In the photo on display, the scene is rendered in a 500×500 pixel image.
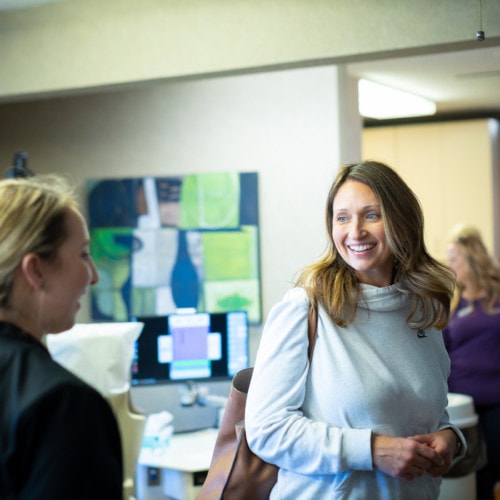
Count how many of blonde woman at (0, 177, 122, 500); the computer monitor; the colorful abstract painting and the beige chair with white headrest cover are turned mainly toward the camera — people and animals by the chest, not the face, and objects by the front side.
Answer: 2

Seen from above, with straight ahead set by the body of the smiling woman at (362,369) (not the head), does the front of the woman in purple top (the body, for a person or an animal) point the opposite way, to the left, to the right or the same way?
to the right

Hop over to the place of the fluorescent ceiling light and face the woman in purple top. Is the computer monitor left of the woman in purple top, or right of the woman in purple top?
right

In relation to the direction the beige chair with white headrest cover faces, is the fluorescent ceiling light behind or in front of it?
in front

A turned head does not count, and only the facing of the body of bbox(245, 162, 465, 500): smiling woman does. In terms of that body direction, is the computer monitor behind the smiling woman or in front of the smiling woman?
behind

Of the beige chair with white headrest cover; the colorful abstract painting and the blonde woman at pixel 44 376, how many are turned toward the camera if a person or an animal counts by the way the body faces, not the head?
1

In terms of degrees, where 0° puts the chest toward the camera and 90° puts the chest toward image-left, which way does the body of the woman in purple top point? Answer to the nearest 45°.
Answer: approximately 45°

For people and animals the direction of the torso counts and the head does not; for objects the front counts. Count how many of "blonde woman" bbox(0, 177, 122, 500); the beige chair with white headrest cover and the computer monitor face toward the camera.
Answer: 1

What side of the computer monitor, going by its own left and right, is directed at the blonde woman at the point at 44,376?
front

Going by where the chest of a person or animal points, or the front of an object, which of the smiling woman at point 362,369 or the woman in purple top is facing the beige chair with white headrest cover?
the woman in purple top

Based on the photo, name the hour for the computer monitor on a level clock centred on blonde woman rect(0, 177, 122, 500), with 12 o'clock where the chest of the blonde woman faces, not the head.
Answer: The computer monitor is roughly at 11 o'clock from the blonde woman.

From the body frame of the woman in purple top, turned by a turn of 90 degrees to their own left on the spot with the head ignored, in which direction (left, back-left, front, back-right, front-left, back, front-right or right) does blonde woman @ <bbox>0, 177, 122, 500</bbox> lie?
front-right

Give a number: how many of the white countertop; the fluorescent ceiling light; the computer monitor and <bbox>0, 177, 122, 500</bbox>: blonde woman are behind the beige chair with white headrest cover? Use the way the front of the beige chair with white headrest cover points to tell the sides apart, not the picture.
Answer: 1

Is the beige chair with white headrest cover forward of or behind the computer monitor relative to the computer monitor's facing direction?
forward

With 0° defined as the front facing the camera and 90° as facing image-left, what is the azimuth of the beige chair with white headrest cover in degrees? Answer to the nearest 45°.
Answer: approximately 180°

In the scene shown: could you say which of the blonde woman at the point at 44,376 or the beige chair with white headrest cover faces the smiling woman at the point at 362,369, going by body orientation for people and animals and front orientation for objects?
the blonde woman

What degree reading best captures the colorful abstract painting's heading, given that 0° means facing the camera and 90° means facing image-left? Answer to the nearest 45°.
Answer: approximately 0°

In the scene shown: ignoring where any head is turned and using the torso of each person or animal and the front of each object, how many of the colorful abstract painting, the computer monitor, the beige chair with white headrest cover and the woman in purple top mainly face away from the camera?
1

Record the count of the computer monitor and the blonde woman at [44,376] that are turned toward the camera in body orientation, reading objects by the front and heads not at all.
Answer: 1
